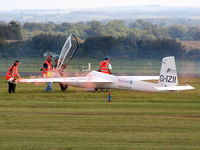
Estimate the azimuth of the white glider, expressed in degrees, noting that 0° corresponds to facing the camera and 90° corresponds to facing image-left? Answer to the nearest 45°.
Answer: approximately 135°
